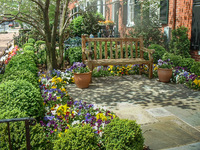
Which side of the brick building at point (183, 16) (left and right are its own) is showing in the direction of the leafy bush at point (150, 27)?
right

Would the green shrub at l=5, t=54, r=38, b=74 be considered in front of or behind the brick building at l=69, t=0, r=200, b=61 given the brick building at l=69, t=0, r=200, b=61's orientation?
in front

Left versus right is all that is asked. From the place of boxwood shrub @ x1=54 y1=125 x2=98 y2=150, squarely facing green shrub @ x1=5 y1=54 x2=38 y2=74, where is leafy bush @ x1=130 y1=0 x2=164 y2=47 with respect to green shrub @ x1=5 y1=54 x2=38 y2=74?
right

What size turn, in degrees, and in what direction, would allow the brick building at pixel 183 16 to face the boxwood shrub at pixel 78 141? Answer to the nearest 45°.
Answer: approximately 45° to its left

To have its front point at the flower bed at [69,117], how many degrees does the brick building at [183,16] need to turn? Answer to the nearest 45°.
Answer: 0° — it already faces it

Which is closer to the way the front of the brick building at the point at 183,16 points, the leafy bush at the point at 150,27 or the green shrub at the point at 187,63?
the green shrub

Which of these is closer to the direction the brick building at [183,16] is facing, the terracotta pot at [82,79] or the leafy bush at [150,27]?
the terracotta pot

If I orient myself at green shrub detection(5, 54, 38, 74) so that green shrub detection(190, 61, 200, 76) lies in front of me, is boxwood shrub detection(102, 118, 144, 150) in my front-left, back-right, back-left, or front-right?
front-right

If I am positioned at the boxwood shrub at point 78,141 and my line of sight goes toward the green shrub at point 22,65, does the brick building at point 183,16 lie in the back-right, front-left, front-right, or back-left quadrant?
front-right

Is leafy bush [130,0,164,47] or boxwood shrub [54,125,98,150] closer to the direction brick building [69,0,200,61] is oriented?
the boxwood shrub

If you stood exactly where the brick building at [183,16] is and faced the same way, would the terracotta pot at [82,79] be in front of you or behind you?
in front

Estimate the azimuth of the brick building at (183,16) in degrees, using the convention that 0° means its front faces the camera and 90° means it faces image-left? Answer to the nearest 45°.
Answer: approximately 45°
